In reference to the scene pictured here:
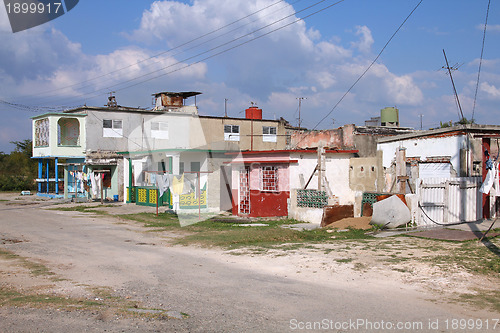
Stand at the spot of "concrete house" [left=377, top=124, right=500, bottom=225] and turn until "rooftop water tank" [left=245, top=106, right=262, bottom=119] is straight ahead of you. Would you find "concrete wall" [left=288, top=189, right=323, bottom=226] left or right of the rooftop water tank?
left

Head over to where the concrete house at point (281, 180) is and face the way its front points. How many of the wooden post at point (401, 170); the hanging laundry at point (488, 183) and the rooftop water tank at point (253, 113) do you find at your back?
1

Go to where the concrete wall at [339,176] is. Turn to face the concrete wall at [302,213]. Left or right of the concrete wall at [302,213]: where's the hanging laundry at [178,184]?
right

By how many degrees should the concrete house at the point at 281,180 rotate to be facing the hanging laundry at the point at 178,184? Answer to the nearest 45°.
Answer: approximately 90° to its right

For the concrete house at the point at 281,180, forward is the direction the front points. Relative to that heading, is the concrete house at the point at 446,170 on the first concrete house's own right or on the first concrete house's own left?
on the first concrete house's own left

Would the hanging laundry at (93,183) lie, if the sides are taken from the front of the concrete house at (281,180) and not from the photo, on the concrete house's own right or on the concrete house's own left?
on the concrete house's own right

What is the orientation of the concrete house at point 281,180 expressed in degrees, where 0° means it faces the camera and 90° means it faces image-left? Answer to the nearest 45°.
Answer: approximately 0°
